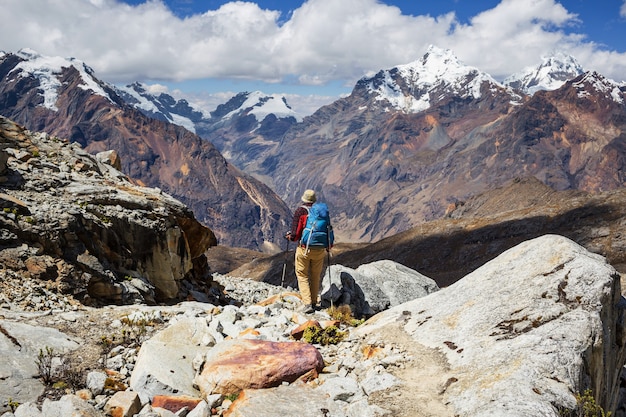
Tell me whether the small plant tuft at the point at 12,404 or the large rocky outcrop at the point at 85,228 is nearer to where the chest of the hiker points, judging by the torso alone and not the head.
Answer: the large rocky outcrop

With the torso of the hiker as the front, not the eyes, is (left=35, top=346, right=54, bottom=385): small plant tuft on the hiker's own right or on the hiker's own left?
on the hiker's own left

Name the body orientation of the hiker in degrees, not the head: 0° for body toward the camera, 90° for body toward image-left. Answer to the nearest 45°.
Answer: approximately 135°

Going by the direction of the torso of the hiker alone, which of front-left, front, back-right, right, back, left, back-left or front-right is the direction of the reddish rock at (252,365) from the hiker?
back-left

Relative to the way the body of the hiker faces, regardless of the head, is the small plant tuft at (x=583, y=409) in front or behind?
behind

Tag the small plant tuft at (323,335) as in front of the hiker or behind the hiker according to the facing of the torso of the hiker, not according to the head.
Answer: behind

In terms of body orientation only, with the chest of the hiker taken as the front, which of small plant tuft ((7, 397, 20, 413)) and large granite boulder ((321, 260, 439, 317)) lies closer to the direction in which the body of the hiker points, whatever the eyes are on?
the large granite boulder

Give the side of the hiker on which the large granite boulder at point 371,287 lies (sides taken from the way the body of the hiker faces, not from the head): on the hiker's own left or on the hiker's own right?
on the hiker's own right

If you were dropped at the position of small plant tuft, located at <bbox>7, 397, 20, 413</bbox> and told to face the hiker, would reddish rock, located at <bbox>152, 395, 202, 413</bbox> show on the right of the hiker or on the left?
right
